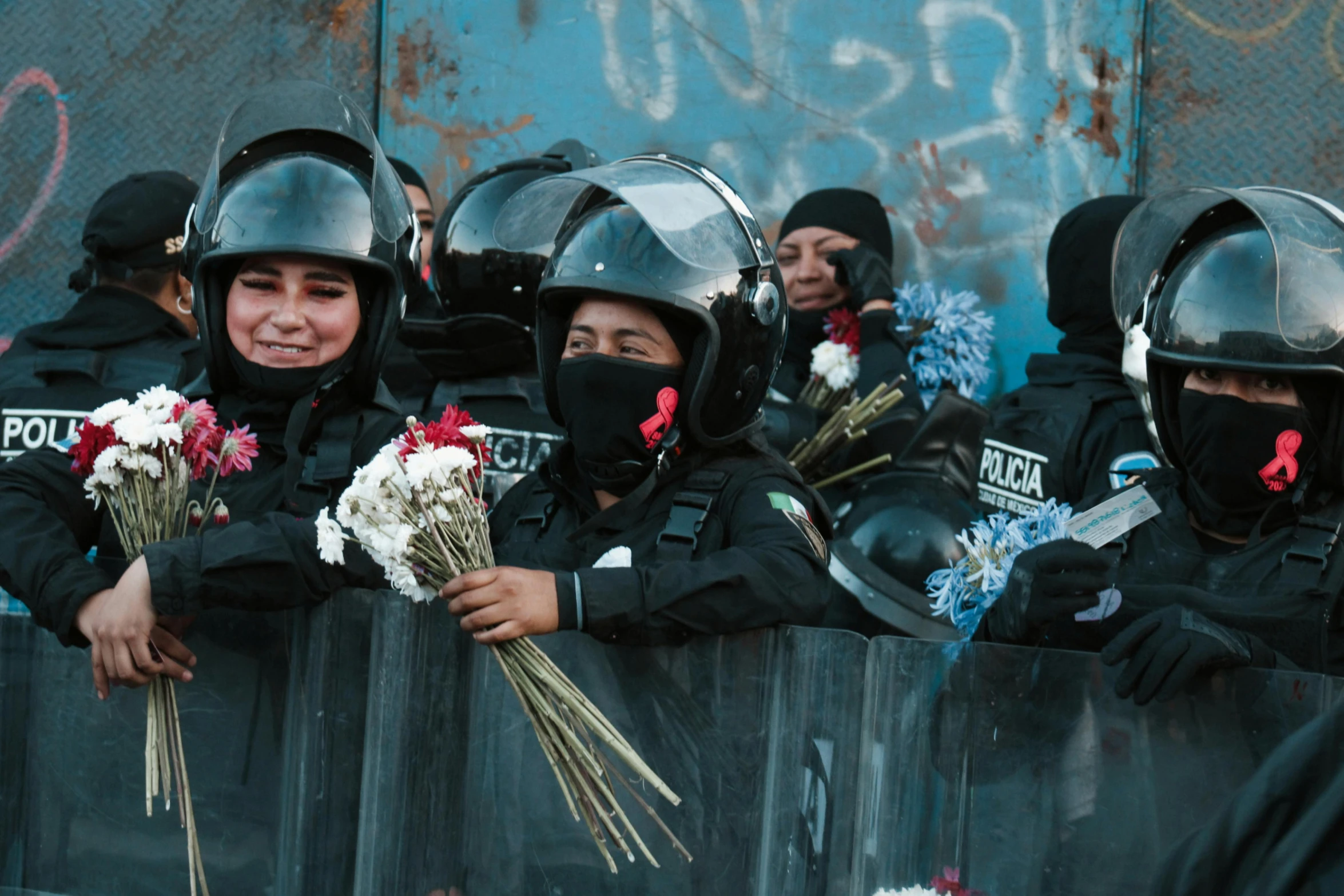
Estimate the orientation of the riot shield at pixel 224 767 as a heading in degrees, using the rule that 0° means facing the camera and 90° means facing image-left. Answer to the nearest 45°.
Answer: approximately 0°

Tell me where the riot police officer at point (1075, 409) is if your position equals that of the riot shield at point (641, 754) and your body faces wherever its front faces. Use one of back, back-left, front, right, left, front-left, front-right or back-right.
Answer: back-left

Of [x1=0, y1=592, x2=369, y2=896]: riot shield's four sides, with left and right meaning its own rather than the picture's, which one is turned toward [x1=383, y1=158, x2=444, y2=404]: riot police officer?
back

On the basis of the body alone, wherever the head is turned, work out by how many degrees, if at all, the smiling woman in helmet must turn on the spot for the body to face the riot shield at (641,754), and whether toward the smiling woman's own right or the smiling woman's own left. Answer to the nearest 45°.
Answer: approximately 45° to the smiling woman's own left

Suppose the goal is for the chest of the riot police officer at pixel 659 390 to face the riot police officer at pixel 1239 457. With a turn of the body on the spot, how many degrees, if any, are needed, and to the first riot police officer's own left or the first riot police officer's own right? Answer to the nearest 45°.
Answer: approximately 135° to the first riot police officer's own left

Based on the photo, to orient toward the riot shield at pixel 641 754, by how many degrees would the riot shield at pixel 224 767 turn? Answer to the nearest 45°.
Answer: approximately 45° to its left

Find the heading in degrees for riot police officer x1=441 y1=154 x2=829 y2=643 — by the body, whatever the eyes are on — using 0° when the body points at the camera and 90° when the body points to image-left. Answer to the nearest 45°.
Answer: approximately 45°
